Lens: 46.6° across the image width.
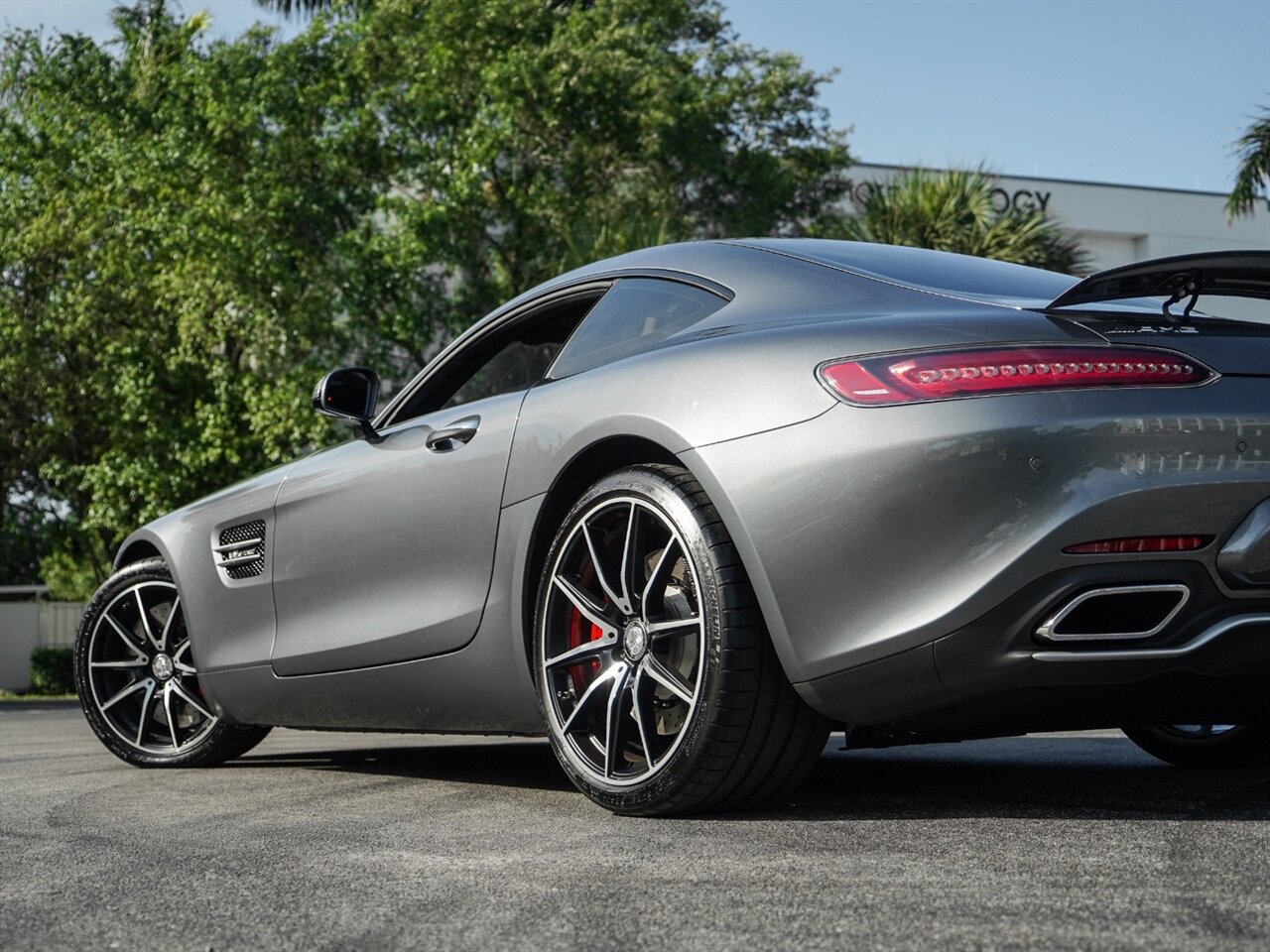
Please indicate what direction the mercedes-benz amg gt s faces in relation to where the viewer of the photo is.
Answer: facing away from the viewer and to the left of the viewer

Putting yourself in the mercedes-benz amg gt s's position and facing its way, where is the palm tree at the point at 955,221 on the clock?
The palm tree is roughly at 2 o'clock from the mercedes-benz amg gt s.

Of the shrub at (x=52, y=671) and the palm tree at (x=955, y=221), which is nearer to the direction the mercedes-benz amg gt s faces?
the shrub

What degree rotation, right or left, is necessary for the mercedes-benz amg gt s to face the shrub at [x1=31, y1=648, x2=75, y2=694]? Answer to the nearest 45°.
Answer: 0° — it already faces it

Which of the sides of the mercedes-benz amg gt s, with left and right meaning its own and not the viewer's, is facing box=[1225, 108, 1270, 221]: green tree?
right

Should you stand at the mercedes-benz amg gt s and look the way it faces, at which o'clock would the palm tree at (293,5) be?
The palm tree is roughly at 1 o'clock from the mercedes-benz amg gt s.

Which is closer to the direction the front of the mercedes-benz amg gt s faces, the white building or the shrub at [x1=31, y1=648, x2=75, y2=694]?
the shrub

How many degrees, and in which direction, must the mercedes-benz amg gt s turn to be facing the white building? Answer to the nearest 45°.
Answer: approximately 45° to its right
